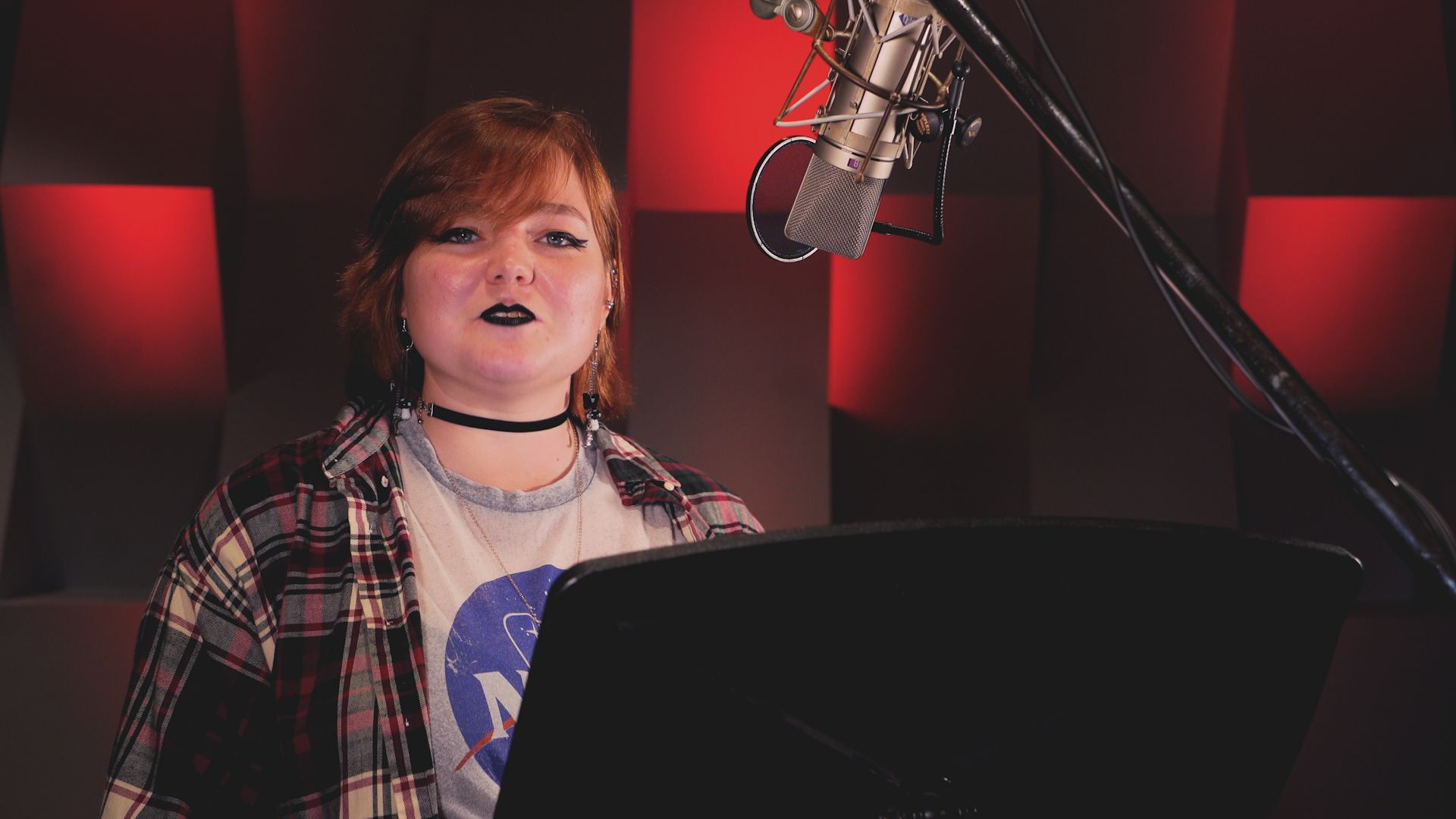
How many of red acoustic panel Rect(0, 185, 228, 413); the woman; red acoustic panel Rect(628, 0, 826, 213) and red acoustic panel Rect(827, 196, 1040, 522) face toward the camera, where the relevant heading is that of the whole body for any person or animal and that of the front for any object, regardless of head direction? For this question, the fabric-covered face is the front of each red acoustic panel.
4

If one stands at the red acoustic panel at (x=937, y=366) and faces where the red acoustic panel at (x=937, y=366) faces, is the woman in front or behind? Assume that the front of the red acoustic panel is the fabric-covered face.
in front

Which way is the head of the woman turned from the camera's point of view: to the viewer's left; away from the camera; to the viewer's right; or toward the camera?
toward the camera

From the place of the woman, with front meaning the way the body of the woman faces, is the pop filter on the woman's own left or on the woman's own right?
on the woman's own left

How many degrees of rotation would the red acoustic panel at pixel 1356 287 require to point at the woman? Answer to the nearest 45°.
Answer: approximately 45° to its right

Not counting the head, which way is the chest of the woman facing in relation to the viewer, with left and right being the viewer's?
facing the viewer

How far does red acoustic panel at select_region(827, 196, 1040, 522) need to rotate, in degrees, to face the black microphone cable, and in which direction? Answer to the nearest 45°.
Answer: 0° — it already faces it

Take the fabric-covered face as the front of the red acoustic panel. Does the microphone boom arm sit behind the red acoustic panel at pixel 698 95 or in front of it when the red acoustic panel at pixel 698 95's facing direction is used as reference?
in front

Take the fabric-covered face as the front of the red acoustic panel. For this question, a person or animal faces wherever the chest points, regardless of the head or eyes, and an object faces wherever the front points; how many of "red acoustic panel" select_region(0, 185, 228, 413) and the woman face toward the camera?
2

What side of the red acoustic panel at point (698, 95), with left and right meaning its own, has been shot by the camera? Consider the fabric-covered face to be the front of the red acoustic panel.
front
